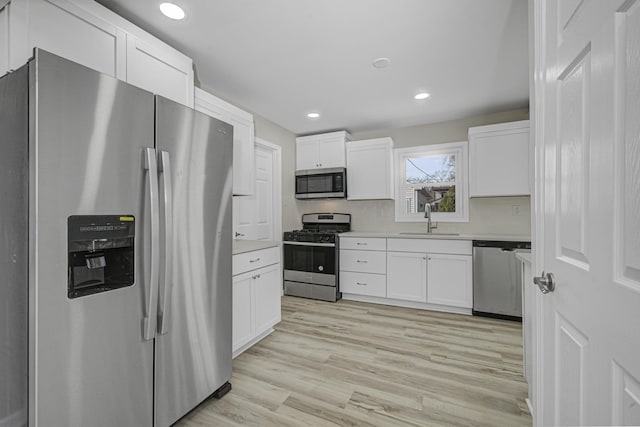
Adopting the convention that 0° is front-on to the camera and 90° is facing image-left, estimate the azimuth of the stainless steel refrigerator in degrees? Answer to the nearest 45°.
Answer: approximately 315°

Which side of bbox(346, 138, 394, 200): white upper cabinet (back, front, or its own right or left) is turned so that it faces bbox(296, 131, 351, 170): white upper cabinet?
right

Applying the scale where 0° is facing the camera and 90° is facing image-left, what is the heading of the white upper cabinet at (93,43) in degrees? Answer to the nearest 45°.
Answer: approximately 315°

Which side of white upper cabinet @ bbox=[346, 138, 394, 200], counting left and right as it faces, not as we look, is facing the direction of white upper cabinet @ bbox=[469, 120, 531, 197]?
left

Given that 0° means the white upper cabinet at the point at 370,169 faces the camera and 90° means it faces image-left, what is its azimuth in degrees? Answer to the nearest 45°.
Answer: approximately 0°

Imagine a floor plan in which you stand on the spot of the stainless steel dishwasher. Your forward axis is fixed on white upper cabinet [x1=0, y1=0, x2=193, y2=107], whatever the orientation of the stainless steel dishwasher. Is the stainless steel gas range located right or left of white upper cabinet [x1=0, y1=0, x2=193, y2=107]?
right

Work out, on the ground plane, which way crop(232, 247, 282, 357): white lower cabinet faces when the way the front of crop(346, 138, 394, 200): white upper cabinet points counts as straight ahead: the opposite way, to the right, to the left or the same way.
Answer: to the left

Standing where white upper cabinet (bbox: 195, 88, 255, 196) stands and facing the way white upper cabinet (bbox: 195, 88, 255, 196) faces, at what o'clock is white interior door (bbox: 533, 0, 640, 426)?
The white interior door is roughly at 1 o'clock from the white upper cabinet.

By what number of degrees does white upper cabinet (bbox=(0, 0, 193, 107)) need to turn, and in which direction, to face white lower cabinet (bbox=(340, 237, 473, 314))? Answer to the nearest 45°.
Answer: approximately 45° to its left

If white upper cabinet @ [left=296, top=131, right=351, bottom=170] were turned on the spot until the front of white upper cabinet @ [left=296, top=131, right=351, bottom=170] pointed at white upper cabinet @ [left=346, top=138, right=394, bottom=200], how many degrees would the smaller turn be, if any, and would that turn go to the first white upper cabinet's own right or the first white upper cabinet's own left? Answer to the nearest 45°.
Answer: approximately 90° to the first white upper cabinet's own left

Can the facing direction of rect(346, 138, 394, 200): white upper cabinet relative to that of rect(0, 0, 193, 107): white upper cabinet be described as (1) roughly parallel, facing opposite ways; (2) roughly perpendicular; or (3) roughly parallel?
roughly perpendicular
